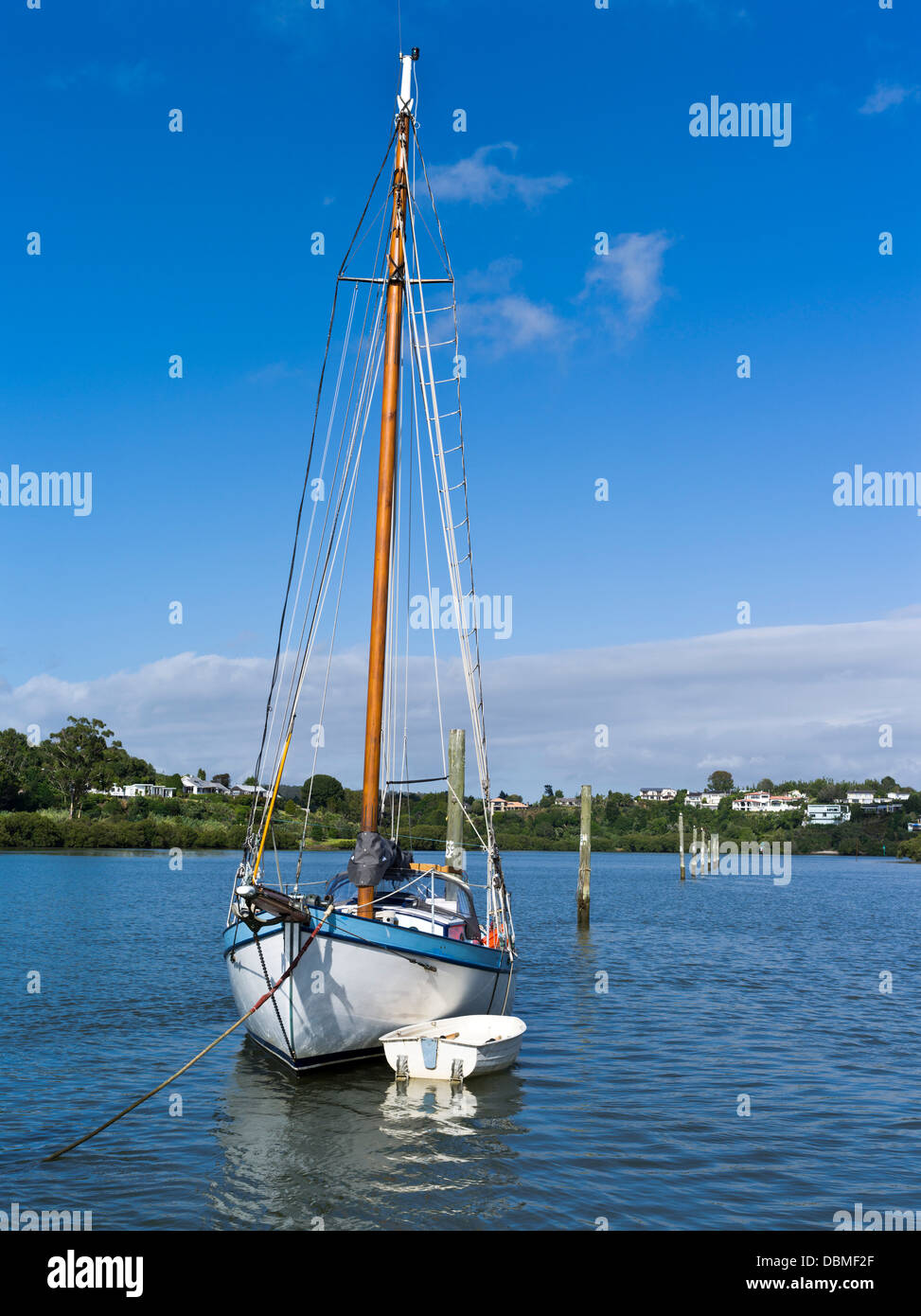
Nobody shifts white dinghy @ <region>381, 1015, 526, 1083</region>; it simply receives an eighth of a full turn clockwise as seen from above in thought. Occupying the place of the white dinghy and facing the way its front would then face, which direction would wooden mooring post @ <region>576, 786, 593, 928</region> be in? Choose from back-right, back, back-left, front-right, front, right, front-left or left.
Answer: left

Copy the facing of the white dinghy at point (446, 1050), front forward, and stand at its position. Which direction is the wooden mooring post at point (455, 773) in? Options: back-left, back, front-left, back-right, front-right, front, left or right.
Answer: front-left

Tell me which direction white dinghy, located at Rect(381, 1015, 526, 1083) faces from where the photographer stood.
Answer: facing away from the viewer and to the right of the viewer
